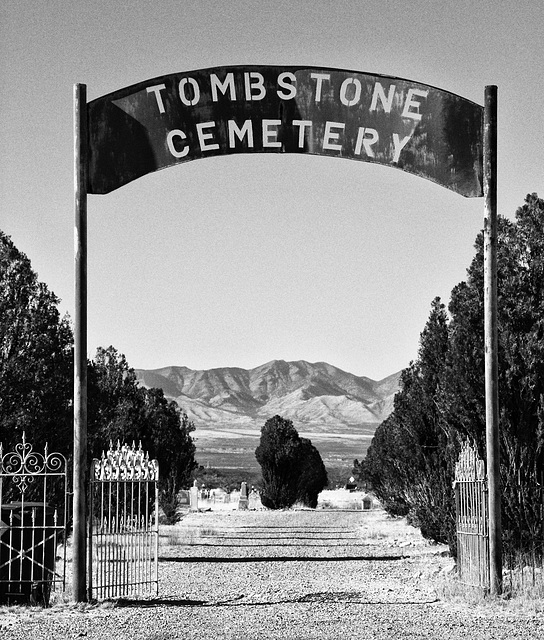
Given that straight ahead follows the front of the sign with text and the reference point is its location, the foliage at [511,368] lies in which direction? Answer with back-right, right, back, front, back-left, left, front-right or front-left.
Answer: back-left

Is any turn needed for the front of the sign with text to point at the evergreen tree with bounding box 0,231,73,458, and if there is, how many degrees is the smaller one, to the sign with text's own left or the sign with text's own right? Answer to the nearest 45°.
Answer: approximately 135° to the sign with text's own right

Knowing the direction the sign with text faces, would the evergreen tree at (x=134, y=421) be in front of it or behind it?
behind

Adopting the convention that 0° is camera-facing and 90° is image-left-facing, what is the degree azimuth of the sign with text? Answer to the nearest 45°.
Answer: approximately 0°

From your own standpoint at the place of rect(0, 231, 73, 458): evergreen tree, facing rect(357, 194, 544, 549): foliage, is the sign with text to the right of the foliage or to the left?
right
